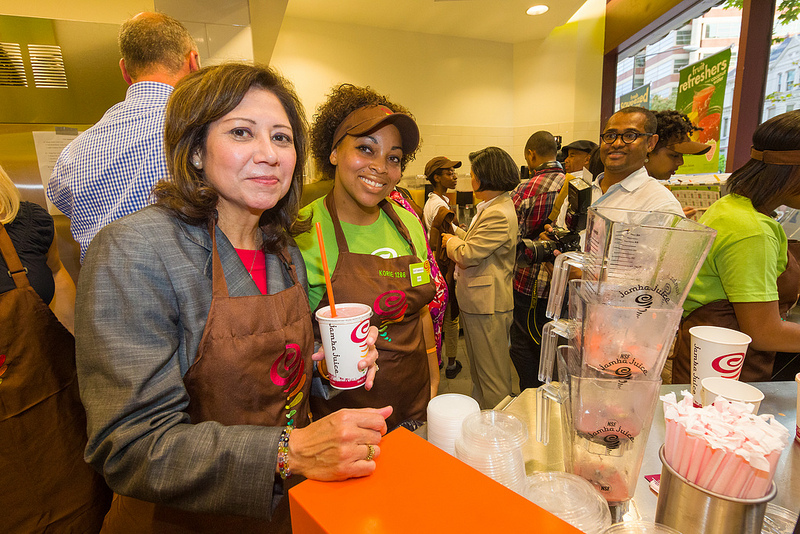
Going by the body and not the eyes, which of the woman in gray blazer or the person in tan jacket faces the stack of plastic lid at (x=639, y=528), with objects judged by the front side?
the woman in gray blazer

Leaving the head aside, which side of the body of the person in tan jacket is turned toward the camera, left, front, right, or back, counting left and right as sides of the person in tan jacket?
left

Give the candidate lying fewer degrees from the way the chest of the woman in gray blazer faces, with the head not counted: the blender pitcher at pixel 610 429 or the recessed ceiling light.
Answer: the blender pitcher

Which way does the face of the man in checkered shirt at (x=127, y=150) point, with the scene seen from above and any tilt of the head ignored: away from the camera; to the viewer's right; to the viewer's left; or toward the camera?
away from the camera
